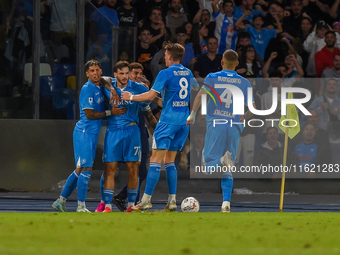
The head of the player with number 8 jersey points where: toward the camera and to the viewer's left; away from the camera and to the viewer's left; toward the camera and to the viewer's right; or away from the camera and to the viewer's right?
away from the camera and to the viewer's left

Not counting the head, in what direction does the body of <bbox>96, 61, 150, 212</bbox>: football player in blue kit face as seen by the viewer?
toward the camera

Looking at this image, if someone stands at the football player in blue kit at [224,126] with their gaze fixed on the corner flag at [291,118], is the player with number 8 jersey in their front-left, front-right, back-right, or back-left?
back-left

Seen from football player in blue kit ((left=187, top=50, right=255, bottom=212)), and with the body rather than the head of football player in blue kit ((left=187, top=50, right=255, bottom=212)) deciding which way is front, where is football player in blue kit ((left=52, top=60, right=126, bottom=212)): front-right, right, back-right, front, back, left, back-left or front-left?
left

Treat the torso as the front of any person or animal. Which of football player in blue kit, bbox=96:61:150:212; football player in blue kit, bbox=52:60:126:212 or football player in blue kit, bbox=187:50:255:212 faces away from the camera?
football player in blue kit, bbox=187:50:255:212

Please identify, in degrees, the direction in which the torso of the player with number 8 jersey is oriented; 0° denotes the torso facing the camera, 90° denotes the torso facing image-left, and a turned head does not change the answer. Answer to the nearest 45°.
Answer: approximately 135°

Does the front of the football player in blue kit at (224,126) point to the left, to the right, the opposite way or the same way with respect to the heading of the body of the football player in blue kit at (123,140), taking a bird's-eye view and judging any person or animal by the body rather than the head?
the opposite way

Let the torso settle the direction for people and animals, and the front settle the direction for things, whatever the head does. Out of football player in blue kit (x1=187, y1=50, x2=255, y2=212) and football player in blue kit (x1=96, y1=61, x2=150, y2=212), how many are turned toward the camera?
1

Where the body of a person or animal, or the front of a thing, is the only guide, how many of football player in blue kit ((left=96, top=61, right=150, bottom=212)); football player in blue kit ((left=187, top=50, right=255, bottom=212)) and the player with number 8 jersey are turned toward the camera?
1

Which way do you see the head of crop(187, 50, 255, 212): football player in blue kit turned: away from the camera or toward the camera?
away from the camera

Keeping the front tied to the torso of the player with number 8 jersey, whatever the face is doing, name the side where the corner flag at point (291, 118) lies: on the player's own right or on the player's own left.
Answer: on the player's own right

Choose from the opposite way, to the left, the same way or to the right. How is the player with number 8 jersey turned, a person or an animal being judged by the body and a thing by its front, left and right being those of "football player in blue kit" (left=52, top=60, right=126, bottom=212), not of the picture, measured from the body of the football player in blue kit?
the opposite way

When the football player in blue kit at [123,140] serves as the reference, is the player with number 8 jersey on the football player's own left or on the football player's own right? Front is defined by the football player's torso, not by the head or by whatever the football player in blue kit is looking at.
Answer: on the football player's own left

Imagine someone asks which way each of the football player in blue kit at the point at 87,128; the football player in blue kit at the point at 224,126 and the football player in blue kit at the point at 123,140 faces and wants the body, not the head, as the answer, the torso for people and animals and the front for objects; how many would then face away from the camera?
1

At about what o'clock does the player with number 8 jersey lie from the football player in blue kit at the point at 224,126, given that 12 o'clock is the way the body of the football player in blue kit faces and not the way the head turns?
The player with number 8 jersey is roughly at 9 o'clock from the football player in blue kit.

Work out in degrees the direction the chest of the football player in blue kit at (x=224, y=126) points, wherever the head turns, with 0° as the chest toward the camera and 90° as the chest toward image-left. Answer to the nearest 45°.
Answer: approximately 180°
